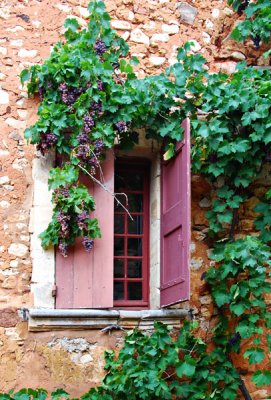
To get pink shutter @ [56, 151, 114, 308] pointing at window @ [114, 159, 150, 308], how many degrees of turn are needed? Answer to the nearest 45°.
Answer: approximately 135° to its left

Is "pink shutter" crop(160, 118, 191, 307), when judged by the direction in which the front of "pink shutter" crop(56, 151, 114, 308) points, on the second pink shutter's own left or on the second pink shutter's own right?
on the second pink shutter's own left

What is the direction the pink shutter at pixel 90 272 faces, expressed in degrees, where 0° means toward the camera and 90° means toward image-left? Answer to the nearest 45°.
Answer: approximately 0°
